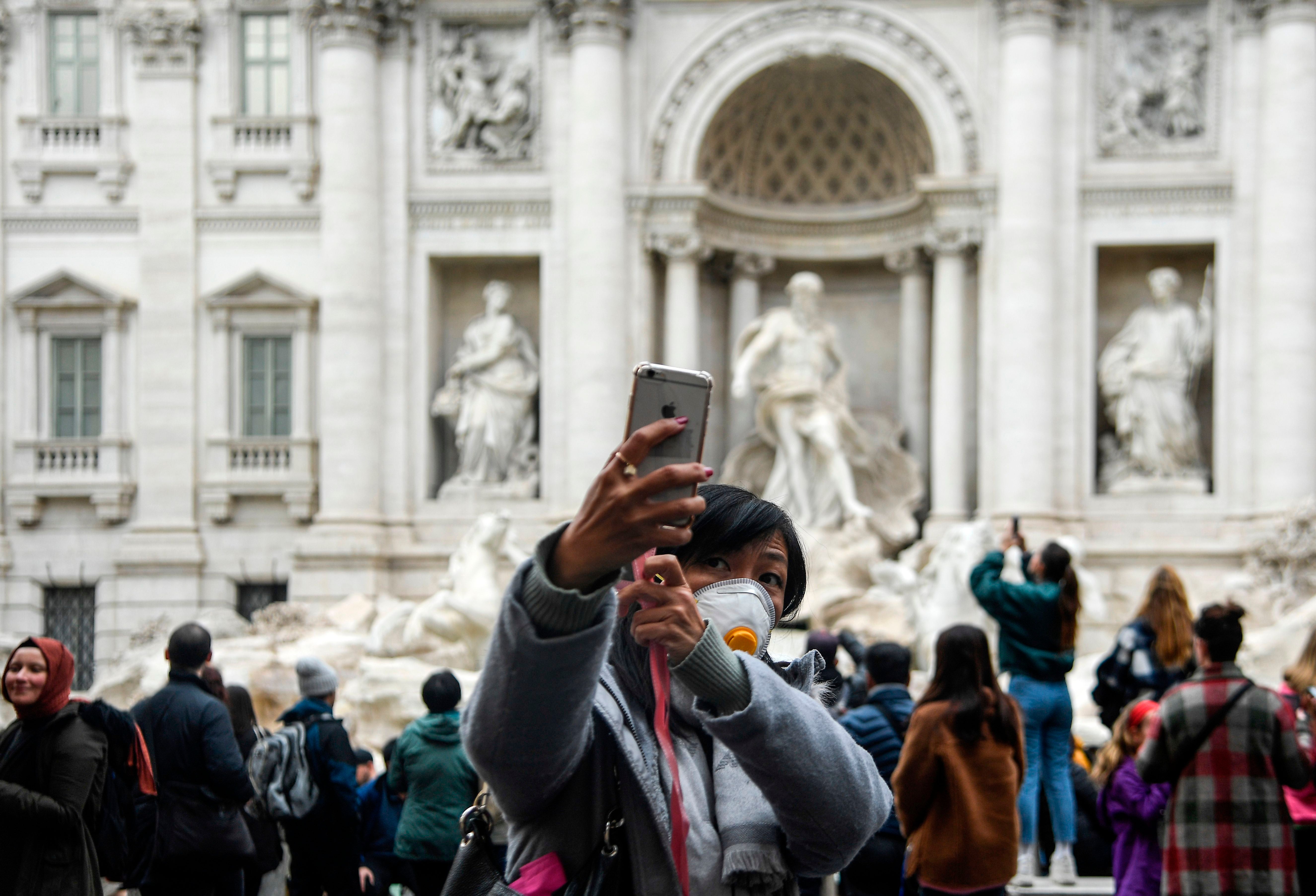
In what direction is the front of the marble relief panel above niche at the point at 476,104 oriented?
toward the camera

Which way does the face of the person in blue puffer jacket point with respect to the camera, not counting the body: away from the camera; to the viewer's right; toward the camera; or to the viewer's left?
away from the camera

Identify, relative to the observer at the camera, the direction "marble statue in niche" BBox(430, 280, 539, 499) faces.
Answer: facing the viewer

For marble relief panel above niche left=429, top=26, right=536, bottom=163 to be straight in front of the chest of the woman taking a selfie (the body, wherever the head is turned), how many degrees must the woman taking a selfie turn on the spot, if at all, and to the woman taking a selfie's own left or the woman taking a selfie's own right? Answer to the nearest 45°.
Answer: approximately 180°

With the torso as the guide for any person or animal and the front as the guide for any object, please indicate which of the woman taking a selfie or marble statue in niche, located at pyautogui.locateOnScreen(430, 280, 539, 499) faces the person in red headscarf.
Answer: the marble statue in niche

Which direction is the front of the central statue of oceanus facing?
toward the camera

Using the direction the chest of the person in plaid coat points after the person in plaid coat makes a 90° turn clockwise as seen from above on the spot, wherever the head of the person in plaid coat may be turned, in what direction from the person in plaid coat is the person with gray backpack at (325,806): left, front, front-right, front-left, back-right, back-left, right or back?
back

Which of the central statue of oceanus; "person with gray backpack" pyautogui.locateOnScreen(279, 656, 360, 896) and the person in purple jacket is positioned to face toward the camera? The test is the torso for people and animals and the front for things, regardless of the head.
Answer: the central statue of oceanus

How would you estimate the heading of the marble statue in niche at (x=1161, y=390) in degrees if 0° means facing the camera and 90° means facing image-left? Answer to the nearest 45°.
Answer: approximately 0°

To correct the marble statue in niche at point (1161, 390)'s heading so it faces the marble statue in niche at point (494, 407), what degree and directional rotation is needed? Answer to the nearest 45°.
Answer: approximately 90° to its right

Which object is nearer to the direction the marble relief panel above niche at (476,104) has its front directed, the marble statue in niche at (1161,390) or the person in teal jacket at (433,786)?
the person in teal jacket

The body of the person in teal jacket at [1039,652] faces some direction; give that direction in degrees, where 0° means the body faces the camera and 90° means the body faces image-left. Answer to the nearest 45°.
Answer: approximately 135°

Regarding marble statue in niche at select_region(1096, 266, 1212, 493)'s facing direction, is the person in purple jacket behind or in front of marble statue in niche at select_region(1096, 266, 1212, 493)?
in front

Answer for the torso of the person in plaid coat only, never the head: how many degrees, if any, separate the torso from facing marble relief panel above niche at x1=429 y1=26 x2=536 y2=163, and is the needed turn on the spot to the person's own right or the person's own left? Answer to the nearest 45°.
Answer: approximately 45° to the person's own left

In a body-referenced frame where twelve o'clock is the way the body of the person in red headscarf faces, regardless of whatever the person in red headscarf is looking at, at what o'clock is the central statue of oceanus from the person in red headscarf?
The central statue of oceanus is roughly at 6 o'clock from the person in red headscarf.

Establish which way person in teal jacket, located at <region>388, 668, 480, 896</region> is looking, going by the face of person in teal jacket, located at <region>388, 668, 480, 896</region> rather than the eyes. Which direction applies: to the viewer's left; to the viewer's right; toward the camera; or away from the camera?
away from the camera
